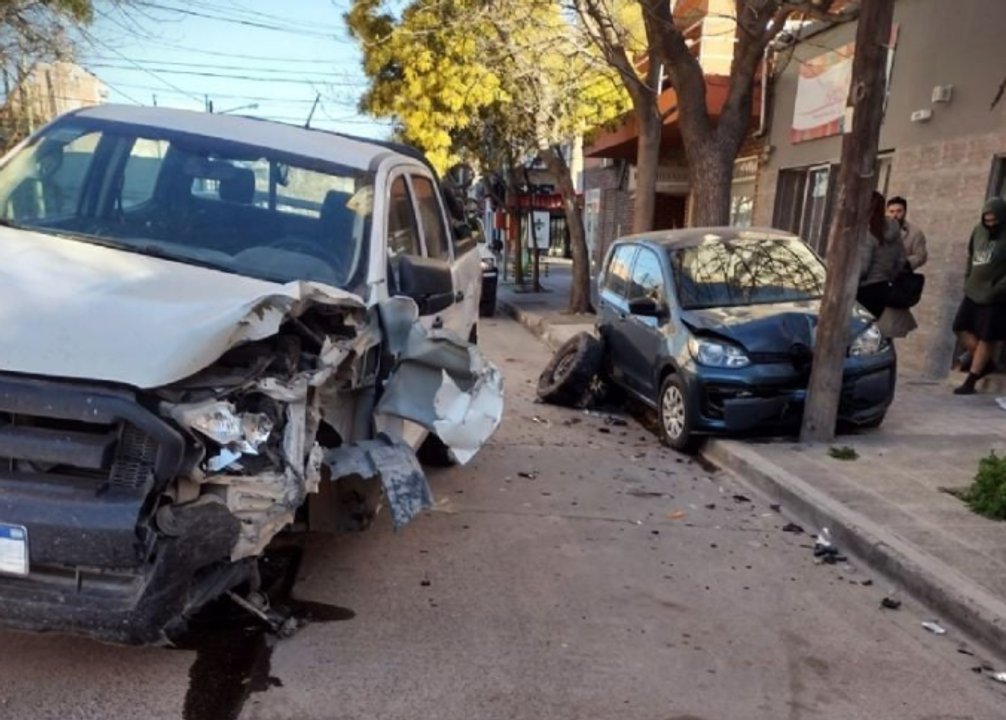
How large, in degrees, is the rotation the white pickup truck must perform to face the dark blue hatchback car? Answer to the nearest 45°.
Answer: approximately 180°

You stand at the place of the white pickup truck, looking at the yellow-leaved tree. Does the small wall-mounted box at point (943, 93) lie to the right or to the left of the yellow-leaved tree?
right

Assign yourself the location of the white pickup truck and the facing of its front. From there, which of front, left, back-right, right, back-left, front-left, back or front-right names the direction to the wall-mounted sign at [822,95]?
back

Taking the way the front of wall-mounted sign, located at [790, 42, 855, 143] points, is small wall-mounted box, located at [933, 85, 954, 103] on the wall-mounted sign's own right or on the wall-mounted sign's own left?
on the wall-mounted sign's own left

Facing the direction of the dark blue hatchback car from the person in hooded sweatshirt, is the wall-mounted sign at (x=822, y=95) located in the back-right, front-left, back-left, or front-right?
back-right

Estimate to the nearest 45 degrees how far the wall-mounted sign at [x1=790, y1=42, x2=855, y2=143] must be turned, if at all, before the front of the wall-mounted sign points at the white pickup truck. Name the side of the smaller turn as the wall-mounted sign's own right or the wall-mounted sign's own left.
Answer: approximately 45° to the wall-mounted sign's own left

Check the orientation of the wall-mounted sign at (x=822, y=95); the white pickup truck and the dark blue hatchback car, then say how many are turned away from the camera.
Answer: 0

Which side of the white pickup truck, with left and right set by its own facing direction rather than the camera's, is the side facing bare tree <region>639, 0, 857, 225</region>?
back

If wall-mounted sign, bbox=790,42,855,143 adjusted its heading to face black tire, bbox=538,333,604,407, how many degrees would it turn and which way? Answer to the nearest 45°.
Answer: approximately 45° to its left

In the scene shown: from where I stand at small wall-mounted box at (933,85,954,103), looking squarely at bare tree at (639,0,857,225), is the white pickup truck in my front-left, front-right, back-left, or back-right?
front-left

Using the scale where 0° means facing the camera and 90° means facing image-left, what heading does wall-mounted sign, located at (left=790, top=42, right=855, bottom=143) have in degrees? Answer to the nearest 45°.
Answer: approximately 45°

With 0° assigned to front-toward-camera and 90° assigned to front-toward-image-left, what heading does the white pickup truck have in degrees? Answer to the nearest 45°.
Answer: approximately 45°

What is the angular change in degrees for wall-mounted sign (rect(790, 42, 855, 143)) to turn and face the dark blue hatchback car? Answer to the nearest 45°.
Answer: approximately 45° to its left

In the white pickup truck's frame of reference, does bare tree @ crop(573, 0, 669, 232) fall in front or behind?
behind

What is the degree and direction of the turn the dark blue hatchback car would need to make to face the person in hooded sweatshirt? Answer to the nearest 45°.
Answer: approximately 90° to its left

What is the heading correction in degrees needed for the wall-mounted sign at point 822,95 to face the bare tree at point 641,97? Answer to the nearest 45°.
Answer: approximately 45° to its right
